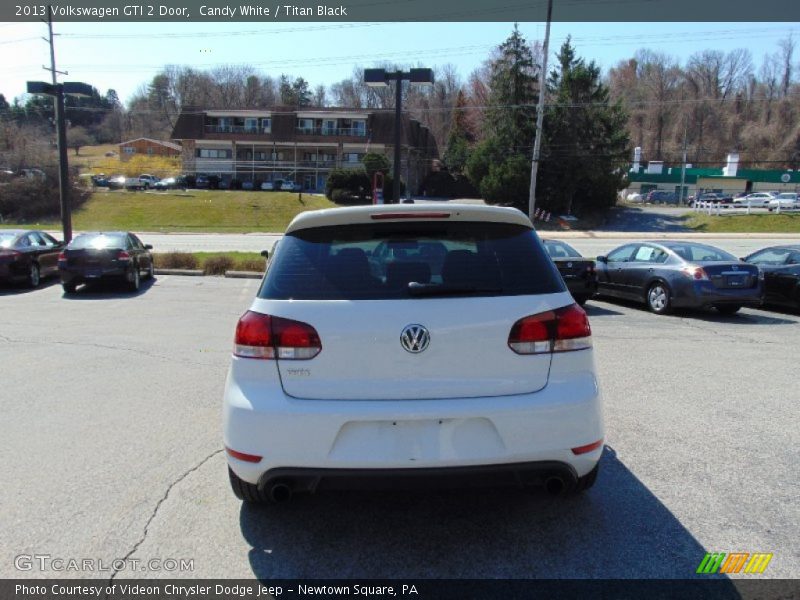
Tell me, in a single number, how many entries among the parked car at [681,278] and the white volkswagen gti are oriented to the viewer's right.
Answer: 0

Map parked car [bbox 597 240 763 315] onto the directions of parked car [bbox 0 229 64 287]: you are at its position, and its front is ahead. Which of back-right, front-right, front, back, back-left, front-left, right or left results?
right

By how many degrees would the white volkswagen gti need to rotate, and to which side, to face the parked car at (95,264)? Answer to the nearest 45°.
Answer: approximately 45° to its left

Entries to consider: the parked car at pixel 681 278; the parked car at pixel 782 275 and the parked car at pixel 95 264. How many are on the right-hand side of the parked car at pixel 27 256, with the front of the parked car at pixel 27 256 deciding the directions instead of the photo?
3

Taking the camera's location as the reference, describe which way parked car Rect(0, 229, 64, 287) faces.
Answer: facing away from the viewer and to the right of the viewer

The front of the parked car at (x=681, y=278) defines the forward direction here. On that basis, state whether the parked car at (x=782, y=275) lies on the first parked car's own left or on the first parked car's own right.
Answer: on the first parked car's own right

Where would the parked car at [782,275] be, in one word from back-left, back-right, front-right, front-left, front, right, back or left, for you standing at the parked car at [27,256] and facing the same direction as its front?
right

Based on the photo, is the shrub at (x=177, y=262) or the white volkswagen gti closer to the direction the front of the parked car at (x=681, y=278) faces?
the shrub

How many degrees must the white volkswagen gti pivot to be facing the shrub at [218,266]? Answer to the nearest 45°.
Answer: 0° — it already faces it

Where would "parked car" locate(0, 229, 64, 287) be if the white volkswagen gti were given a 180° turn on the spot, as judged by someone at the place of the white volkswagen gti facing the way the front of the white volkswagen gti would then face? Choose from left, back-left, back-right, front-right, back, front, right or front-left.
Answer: back-right

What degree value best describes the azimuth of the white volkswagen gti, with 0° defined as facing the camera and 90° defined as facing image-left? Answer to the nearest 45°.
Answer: approximately 180°

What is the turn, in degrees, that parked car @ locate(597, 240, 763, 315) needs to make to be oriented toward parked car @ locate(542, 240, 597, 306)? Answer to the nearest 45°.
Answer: approximately 45° to its left

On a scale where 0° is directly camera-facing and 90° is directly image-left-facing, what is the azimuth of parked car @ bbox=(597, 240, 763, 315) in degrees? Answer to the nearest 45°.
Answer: approximately 135°
